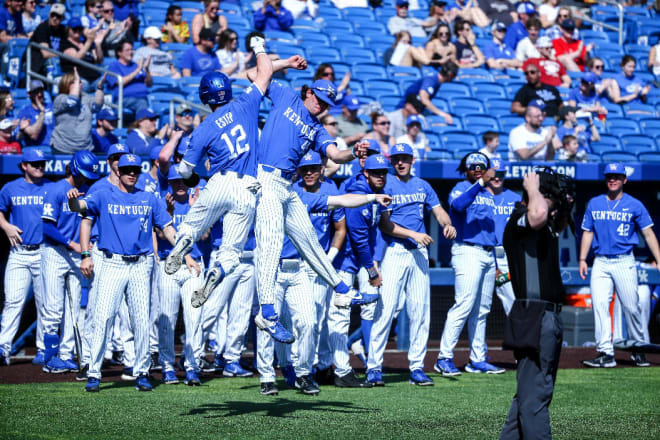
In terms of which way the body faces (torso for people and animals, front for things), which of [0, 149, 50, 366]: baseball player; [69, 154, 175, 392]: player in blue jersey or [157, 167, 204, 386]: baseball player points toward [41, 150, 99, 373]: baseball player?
[0, 149, 50, 366]: baseball player

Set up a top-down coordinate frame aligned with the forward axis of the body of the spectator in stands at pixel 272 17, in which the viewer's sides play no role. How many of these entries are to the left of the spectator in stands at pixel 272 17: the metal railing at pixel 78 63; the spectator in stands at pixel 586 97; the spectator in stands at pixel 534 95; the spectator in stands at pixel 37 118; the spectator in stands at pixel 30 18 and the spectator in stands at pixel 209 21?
2

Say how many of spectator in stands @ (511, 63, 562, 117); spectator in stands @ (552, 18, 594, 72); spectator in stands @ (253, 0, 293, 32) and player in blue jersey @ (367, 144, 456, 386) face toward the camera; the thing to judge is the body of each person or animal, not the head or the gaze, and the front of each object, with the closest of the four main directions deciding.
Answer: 4

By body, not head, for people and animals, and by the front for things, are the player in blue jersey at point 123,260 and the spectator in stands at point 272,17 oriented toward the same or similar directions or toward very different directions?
same or similar directions

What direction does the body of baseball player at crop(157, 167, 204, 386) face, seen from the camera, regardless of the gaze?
toward the camera

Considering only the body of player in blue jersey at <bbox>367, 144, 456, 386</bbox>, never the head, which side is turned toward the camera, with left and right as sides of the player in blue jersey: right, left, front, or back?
front

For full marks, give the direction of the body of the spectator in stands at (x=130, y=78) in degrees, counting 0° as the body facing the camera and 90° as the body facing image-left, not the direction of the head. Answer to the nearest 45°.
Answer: approximately 315°

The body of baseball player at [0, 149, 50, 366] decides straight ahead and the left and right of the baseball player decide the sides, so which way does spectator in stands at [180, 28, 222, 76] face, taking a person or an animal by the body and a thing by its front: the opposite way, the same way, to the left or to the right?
the same way

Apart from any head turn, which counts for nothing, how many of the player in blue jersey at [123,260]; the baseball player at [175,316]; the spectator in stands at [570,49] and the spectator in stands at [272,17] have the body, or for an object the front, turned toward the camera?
4

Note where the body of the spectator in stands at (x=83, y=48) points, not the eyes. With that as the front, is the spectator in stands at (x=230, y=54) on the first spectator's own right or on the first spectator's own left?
on the first spectator's own left

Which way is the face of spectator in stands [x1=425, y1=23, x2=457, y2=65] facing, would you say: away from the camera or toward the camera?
toward the camera

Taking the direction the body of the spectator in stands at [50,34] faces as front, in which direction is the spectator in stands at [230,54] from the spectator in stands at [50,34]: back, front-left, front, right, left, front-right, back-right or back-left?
front-left

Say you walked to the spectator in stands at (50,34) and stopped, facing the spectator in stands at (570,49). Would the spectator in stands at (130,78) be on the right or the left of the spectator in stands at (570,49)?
right

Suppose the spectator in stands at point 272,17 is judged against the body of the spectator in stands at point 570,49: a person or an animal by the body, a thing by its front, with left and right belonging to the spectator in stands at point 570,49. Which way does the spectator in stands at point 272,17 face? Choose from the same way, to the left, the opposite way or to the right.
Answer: the same way

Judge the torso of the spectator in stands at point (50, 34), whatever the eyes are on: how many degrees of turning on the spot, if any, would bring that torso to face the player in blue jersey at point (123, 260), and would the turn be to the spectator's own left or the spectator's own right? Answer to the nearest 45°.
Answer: approximately 45° to the spectator's own right

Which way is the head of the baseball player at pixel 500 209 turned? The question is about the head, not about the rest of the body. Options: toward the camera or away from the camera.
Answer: toward the camera

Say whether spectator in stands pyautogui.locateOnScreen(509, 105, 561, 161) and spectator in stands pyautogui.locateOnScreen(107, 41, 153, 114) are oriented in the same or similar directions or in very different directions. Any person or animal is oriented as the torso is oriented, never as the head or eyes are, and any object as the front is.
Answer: same or similar directions

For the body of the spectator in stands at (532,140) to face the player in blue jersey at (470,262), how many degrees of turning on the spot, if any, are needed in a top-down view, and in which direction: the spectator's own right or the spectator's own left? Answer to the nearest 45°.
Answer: approximately 45° to the spectator's own right

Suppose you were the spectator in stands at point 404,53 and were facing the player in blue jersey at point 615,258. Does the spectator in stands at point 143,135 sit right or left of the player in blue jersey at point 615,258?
right

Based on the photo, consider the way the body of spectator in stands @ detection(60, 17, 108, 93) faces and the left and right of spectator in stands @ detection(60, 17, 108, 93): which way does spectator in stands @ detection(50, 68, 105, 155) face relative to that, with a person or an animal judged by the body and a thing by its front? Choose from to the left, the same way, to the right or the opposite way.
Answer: the same way

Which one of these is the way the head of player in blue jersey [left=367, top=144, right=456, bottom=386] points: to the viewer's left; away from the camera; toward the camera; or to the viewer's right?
toward the camera
